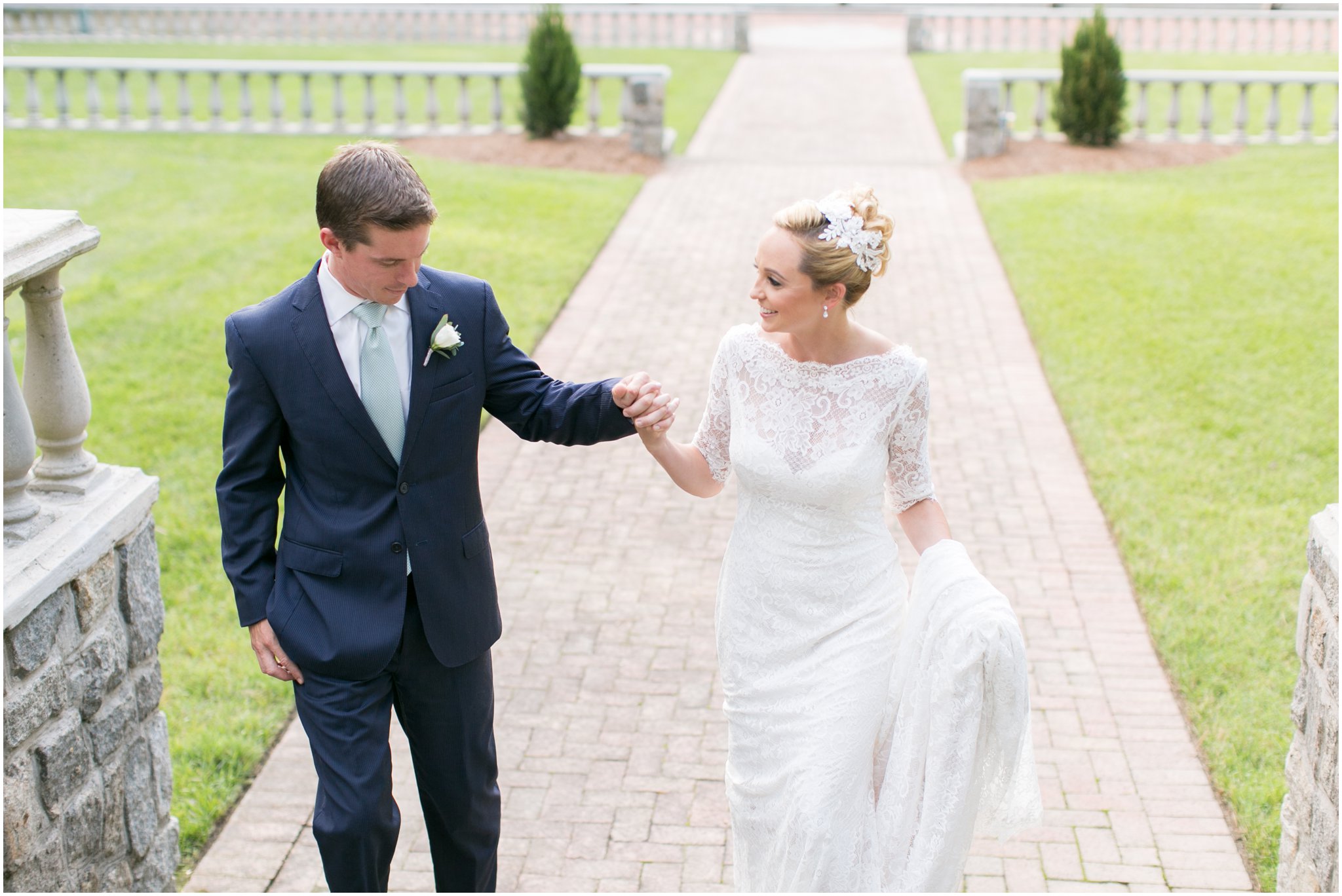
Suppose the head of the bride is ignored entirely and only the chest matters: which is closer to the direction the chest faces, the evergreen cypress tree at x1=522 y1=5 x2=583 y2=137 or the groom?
the groom

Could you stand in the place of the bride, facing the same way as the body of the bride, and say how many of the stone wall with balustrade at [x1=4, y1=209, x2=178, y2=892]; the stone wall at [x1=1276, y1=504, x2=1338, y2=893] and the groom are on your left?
1

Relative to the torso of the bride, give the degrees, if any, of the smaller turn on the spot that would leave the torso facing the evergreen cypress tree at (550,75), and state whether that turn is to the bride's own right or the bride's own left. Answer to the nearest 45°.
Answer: approximately 180°

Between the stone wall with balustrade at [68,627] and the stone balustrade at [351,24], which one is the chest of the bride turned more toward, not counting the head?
the stone wall with balustrade

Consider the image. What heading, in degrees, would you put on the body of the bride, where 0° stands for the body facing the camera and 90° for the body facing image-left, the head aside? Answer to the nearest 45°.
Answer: approximately 0°

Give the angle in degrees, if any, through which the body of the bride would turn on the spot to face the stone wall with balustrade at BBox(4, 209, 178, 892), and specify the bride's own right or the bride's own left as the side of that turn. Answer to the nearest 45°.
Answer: approximately 90° to the bride's own right

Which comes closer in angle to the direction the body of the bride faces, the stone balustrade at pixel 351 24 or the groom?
the groom

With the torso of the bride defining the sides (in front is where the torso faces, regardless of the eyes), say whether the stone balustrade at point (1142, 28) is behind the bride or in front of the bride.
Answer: behind

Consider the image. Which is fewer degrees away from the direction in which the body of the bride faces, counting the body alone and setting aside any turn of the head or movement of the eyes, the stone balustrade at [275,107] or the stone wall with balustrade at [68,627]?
the stone wall with balustrade

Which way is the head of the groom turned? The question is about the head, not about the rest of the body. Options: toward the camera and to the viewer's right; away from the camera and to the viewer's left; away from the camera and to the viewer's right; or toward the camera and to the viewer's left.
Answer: toward the camera and to the viewer's right

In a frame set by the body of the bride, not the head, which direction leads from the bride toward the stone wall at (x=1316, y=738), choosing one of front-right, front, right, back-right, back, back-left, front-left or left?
left

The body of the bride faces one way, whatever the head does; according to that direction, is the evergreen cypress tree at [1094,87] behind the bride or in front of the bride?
behind
